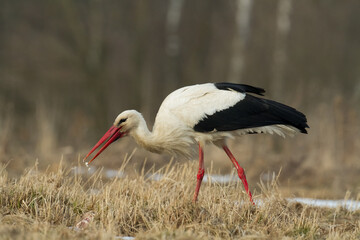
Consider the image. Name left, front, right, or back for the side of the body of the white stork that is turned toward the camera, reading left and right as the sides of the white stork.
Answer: left

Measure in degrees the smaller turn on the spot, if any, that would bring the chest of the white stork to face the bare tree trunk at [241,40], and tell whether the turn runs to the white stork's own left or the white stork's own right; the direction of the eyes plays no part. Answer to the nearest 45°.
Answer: approximately 90° to the white stork's own right

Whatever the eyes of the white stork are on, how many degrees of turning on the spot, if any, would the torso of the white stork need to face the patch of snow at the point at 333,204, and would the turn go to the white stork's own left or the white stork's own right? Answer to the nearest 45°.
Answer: approximately 180°

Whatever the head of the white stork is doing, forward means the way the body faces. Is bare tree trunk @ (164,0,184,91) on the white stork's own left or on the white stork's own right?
on the white stork's own right

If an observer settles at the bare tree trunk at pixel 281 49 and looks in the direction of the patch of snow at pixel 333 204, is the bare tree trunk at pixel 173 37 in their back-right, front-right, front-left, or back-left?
back-right

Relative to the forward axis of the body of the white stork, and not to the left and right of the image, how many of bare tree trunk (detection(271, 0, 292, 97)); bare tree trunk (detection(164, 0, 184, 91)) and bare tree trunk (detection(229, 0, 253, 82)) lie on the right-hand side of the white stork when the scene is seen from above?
3

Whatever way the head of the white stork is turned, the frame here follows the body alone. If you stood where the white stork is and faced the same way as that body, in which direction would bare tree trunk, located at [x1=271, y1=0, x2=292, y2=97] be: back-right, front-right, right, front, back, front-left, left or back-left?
right
